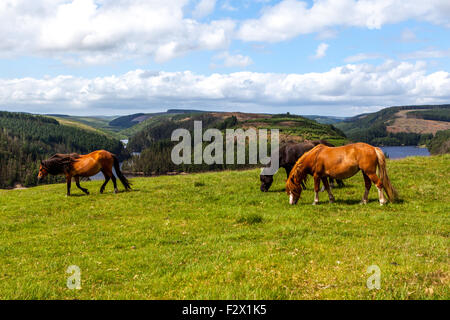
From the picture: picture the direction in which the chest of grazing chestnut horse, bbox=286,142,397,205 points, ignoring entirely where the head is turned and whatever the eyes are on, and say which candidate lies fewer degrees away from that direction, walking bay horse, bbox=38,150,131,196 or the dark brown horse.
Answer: the walking bay horse

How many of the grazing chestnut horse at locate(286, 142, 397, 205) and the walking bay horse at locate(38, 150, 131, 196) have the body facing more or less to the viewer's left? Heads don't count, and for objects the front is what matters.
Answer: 2

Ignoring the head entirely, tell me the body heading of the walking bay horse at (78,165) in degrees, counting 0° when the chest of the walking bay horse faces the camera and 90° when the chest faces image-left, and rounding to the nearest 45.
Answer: approximately 90°

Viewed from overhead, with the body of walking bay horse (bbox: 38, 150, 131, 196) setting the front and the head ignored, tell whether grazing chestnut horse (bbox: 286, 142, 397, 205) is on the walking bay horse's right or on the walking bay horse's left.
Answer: on the walking bay horse's left

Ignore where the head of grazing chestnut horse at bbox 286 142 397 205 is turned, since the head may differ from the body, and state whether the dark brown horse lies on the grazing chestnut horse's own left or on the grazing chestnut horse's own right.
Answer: on the grazing chestnut horse's own right

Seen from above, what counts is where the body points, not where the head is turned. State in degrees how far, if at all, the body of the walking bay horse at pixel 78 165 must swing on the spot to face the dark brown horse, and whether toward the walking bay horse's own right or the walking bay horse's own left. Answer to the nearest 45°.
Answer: approximately 135° to the walking bay horse's own left

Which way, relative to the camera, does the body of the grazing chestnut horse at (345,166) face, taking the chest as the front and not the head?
to the viewer's left

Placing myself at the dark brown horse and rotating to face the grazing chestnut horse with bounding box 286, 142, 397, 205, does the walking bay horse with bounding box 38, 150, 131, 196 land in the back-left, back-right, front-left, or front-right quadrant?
back-right
